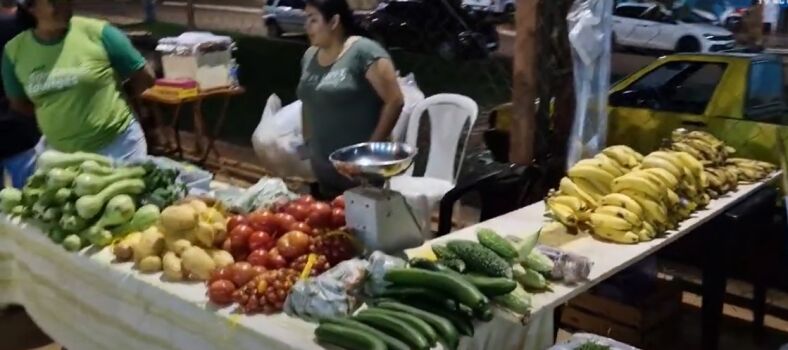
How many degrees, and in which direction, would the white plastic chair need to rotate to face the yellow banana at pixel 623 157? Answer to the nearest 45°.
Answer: approximately 90° to its left

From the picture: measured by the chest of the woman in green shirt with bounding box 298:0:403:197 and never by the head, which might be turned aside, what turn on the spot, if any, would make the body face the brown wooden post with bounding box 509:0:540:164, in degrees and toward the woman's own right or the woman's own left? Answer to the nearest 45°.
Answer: approximately 135° to the woman's own left

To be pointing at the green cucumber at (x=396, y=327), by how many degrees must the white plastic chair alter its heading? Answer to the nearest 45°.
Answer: approximately 45° to its left

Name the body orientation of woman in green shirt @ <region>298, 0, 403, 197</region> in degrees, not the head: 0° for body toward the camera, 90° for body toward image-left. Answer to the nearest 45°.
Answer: approximately 45°

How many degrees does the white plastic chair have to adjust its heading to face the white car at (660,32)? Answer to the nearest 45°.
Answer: approximately 135° to its left

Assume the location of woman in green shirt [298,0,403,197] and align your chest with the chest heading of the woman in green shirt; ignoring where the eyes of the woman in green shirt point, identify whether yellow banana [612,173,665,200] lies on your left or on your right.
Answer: on your left

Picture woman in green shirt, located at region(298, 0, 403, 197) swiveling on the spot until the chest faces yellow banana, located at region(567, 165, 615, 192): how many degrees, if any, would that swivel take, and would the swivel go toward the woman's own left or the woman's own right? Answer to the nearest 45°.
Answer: approximately 90° to the woman's own left
